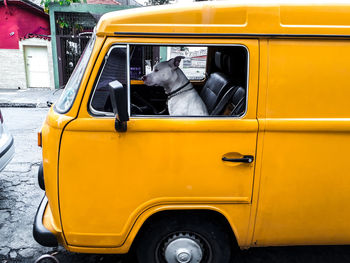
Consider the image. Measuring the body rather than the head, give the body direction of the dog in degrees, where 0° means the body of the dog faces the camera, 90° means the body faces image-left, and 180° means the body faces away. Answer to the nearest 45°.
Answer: approximately 90°

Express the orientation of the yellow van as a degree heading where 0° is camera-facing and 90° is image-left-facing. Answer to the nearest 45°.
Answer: approximately 90°
